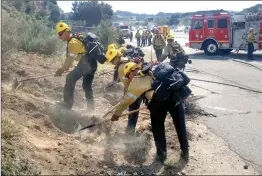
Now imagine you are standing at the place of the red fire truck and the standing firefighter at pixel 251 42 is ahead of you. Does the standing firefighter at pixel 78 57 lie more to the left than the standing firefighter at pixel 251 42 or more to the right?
right

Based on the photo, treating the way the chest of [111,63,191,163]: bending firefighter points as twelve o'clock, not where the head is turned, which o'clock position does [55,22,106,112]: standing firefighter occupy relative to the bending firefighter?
The standing firefighter is roughly at 2 o'clock from the bending firefighter.

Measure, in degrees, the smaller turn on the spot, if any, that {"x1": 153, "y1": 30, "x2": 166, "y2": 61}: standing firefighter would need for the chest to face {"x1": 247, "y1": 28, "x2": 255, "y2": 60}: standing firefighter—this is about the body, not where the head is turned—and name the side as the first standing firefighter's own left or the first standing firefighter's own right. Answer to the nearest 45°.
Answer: approximately 135° to the first standing firefighter's own left

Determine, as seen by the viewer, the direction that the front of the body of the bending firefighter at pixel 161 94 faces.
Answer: to the viewer's left

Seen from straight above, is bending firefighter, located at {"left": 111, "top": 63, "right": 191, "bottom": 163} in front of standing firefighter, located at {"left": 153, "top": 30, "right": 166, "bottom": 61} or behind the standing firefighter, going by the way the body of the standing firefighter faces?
in front

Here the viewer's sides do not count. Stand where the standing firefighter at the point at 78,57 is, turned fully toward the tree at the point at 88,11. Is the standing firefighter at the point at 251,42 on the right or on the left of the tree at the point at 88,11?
right
